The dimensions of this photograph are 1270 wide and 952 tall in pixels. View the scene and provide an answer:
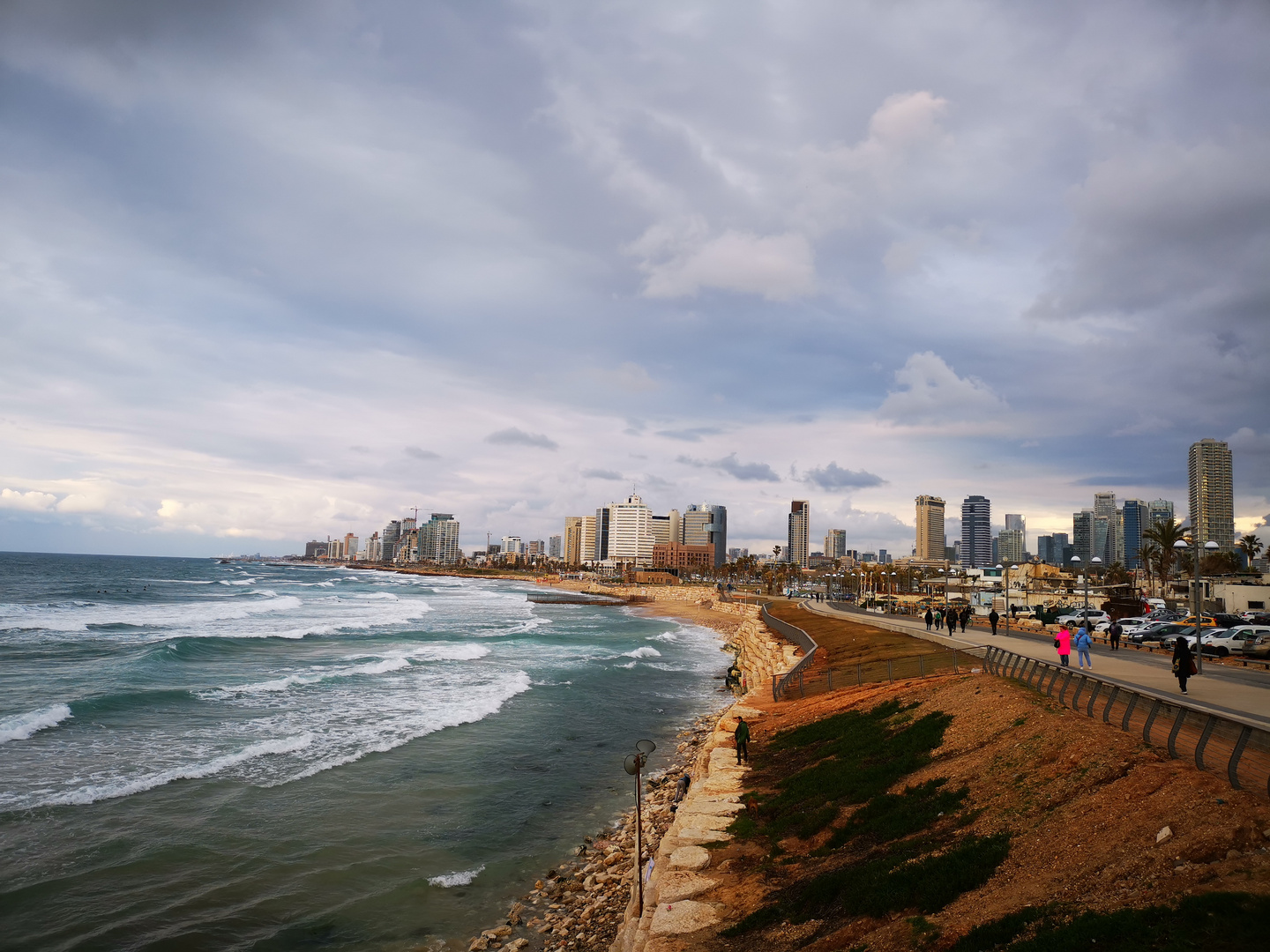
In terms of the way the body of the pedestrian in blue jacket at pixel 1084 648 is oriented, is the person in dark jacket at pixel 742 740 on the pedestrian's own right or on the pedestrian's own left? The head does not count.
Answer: on the pedestrian's own left

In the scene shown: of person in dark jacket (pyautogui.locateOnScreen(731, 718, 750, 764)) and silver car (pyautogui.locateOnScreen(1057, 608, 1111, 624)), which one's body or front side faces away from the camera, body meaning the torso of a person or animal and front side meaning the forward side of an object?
the person in dark jacket

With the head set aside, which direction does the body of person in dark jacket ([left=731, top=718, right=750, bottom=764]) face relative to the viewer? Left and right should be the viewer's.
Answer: facing away from the viewer

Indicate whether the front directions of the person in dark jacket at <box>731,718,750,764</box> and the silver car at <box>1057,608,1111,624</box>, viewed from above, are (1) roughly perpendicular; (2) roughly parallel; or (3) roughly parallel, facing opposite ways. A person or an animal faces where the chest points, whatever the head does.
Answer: roughly perpendicular

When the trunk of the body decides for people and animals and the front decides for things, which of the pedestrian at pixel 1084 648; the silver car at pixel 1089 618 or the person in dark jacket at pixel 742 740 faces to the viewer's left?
the silver car

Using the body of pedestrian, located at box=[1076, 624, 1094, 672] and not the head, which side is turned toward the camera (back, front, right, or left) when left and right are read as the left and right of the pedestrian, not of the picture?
back

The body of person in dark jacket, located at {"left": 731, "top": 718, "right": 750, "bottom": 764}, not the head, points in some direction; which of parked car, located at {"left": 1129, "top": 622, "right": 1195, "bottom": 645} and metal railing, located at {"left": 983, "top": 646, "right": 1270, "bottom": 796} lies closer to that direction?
the parked car

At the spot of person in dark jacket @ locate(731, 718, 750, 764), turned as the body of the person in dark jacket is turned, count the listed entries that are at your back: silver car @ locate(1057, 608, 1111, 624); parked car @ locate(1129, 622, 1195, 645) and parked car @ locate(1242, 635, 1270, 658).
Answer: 0

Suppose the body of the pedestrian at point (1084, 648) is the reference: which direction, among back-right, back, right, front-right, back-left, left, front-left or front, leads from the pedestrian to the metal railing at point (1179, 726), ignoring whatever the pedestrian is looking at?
back

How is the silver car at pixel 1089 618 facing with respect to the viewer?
to the viewer's left
